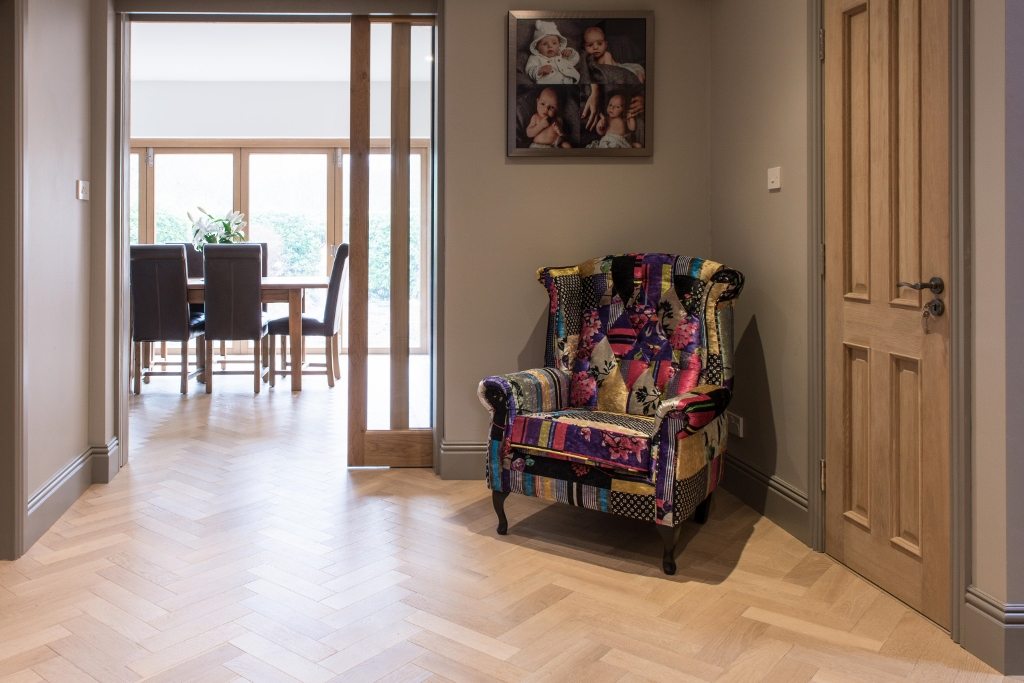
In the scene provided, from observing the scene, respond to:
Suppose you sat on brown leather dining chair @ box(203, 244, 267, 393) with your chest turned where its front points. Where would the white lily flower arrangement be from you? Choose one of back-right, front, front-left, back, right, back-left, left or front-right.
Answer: front

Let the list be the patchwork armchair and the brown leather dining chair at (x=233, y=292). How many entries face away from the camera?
1

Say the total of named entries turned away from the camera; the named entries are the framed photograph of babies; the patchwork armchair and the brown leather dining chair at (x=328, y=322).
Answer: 0

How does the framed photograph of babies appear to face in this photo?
toward the camera

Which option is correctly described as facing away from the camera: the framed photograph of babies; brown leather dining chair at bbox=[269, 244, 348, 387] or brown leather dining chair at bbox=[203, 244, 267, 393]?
brown leather dining chair at bbox=[203, 244, 267, 393]

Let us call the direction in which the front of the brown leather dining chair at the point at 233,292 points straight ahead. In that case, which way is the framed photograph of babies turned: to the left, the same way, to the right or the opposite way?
the opposite way

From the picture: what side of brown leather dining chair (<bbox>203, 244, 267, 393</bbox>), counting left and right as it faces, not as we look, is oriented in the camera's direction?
back

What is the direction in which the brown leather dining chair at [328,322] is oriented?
to the viewer's left

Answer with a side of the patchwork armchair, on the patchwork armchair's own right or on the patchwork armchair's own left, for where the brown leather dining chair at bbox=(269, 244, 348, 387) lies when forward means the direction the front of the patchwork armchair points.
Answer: on the patchwork armchair's own right

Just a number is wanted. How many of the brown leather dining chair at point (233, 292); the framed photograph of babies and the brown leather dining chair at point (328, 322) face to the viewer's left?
1

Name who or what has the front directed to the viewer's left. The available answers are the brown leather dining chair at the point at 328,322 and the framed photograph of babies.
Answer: the brown leather dining chair

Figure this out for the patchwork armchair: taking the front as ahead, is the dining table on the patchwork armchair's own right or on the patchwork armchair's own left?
on the patchwork armchair's own right
